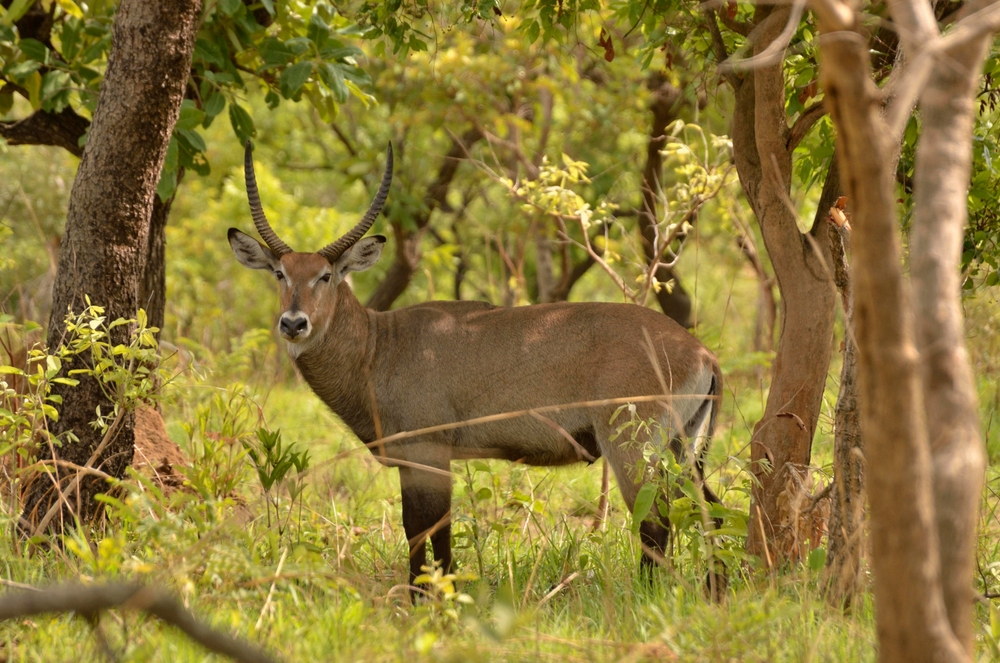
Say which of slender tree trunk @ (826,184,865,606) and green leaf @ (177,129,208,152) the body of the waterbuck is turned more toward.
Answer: the green leaf

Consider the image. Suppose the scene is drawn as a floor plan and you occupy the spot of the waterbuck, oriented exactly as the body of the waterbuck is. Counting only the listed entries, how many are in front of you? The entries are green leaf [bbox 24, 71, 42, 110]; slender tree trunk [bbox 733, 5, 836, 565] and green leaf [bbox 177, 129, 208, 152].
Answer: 2

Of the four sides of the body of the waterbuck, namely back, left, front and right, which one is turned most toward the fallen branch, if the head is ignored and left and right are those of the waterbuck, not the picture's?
left

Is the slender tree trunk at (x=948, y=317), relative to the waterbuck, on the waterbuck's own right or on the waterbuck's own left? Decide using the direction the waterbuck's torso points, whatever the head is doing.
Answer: on the waterbuck's own left

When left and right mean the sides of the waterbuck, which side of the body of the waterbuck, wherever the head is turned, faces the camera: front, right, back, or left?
left

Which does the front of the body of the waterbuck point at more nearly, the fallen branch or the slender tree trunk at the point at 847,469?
the fallen branch

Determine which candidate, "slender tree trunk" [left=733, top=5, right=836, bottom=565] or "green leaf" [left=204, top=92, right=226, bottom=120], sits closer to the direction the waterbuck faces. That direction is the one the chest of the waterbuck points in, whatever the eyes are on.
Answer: the green leaf

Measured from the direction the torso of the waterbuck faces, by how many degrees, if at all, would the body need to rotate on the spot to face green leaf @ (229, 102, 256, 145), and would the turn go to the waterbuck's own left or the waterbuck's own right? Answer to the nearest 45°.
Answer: approximately 45° to the waterbuck's own right
